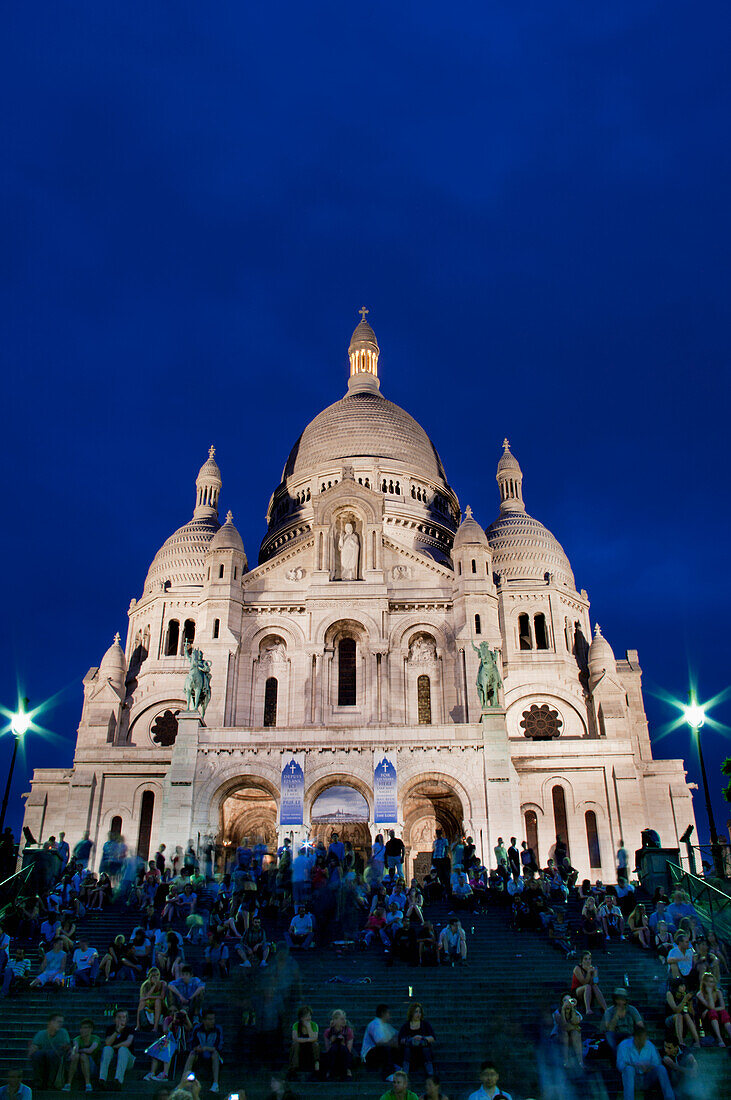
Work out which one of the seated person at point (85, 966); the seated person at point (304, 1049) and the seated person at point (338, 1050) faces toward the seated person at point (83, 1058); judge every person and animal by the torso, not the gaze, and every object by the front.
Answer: the seated person at point (85, 966)

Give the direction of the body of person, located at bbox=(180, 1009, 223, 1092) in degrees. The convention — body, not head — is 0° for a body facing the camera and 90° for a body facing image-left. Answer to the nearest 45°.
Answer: approximately 0°

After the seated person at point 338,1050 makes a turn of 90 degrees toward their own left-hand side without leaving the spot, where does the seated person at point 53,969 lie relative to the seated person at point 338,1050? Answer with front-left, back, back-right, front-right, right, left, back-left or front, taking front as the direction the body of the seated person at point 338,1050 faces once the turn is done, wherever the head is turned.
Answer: back-left

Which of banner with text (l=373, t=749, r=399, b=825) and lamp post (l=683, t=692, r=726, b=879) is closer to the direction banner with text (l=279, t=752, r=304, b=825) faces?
the lamp post

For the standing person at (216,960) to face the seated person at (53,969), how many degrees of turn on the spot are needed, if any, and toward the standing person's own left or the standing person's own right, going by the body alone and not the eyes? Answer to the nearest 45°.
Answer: approximately 90° to the standing person's own right

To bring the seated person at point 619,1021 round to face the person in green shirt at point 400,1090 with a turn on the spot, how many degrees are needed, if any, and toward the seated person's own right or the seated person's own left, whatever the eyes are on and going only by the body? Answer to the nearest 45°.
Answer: approximately 45° to the seated person's own right

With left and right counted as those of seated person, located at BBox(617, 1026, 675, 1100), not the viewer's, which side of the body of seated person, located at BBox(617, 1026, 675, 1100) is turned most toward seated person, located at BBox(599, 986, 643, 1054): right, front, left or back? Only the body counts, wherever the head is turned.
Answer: back

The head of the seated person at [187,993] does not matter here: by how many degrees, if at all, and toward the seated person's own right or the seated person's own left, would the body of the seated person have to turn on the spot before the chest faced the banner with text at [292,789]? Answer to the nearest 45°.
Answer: approximately 180°

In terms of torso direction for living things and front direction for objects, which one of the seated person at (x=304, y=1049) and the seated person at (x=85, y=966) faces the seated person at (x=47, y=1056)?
the seated person at (x=85, y=966)

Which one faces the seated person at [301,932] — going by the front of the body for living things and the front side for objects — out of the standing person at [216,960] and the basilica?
the basilica
